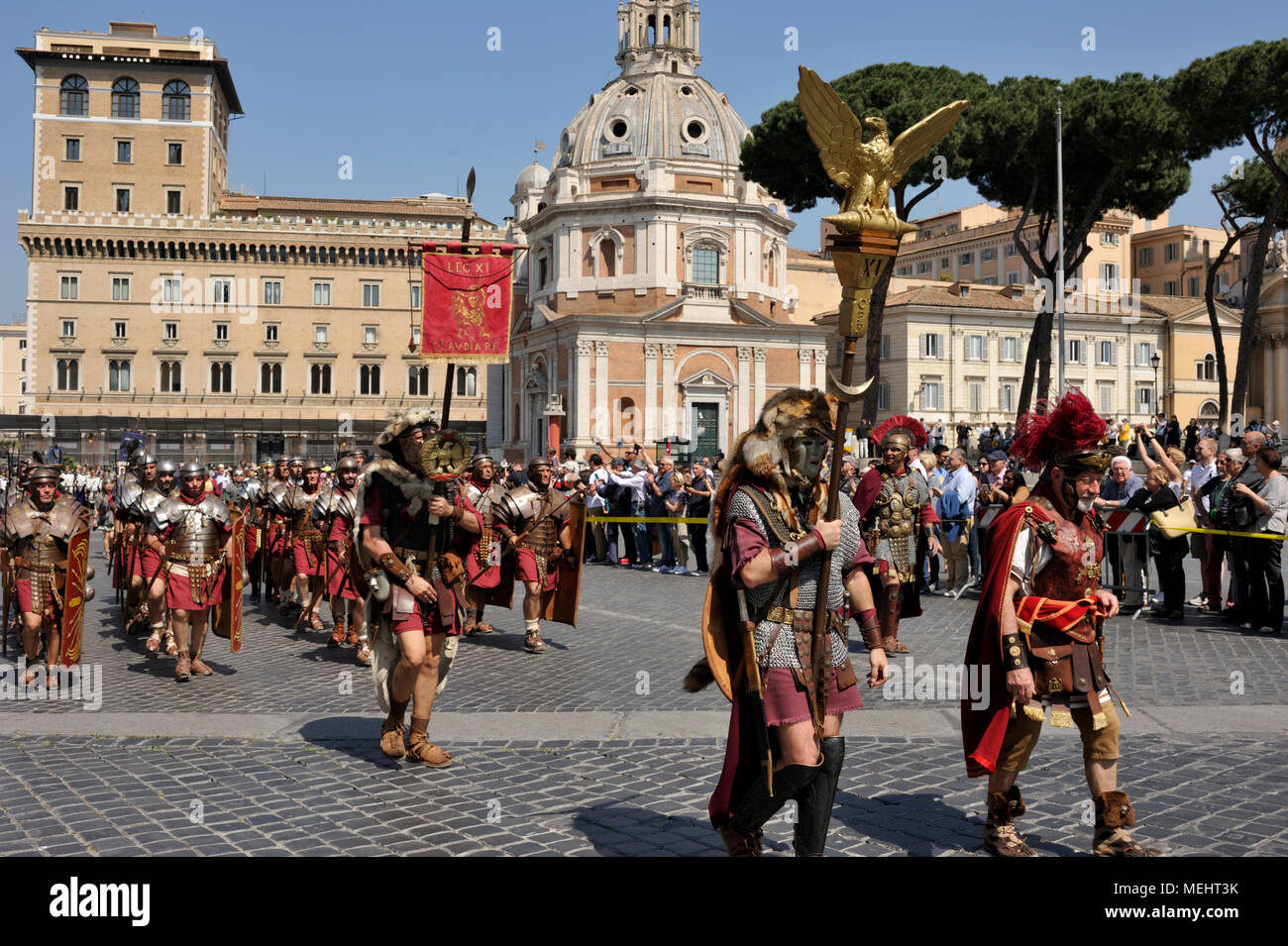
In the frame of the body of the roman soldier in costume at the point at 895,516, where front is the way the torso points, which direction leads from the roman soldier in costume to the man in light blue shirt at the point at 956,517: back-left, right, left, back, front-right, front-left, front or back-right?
back

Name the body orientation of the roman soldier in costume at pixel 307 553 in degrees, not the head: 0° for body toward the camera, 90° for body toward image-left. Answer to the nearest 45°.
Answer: approximately 0°

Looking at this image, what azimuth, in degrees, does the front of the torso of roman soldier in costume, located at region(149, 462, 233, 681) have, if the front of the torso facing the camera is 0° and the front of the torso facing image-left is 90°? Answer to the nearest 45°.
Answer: approximately 0°

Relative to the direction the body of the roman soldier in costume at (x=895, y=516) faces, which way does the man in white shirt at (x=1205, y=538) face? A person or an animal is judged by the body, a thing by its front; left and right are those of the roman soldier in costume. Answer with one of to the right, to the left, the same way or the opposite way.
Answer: to the right

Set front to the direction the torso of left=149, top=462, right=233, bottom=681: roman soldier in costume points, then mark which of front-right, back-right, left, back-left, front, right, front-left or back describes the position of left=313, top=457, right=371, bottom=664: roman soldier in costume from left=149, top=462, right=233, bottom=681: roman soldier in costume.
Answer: back-left

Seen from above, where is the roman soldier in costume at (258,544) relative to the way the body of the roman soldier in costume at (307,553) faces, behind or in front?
behind

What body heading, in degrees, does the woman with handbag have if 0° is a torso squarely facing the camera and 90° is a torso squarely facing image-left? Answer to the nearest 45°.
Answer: approximately 45°

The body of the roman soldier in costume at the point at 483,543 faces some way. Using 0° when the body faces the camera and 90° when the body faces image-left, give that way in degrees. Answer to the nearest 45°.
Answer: approximately 315°

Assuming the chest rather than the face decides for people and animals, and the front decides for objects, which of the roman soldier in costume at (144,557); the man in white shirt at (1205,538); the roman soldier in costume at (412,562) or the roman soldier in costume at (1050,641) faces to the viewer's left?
the man in white shirt
